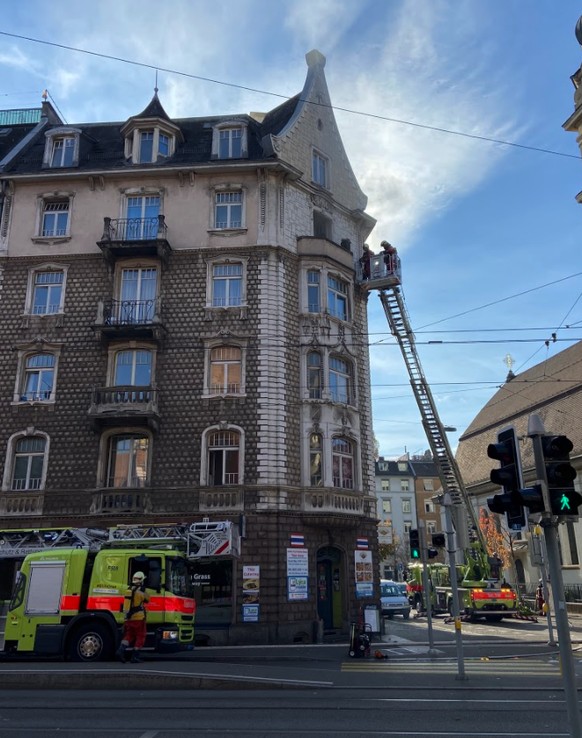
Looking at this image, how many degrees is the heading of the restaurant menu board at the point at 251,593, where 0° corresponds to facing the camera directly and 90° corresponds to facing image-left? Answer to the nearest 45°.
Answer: approximately 0°

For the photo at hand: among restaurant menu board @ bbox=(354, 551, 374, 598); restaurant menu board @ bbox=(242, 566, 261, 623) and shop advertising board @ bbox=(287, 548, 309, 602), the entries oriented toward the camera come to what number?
3

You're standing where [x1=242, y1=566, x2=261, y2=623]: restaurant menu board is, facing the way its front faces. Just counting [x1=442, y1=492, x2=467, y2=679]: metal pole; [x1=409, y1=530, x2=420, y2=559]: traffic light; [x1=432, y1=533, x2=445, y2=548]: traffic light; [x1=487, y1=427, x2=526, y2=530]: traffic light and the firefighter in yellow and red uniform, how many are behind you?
0

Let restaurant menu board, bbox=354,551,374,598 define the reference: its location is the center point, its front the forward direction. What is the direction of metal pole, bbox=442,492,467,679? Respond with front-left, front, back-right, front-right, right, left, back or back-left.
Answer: front

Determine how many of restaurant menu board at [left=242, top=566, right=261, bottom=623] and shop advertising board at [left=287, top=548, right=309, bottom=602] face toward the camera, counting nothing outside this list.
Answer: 2

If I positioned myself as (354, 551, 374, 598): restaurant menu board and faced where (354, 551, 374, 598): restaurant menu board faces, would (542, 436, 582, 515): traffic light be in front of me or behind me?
in front

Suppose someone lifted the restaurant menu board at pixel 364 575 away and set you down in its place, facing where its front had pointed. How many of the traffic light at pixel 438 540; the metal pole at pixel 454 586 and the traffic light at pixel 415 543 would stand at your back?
0

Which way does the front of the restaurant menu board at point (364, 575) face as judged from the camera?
facing the viewer

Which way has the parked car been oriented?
toward the camera

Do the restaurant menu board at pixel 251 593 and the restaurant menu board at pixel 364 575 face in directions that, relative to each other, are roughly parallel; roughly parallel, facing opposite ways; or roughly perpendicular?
roughly parallel

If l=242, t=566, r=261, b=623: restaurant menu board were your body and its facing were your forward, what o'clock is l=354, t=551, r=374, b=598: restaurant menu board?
l=354, t=551, r=374, b=598: restaurant menu board is roughly at 8 o'clock from l=242, t=566, r=261, b=623: restaurant menu board.

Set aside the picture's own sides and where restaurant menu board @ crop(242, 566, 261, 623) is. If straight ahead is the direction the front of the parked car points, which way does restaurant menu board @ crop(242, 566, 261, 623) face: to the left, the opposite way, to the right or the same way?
the same way

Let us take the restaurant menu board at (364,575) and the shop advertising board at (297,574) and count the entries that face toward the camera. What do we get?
2

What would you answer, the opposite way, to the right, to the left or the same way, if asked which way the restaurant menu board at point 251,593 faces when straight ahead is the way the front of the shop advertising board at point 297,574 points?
the same way

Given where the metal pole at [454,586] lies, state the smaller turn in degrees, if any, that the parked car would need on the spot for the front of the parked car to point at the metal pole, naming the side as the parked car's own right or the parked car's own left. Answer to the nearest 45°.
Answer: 0° — it already faces it

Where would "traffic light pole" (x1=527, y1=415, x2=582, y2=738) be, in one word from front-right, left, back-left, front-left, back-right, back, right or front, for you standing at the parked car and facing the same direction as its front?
front
